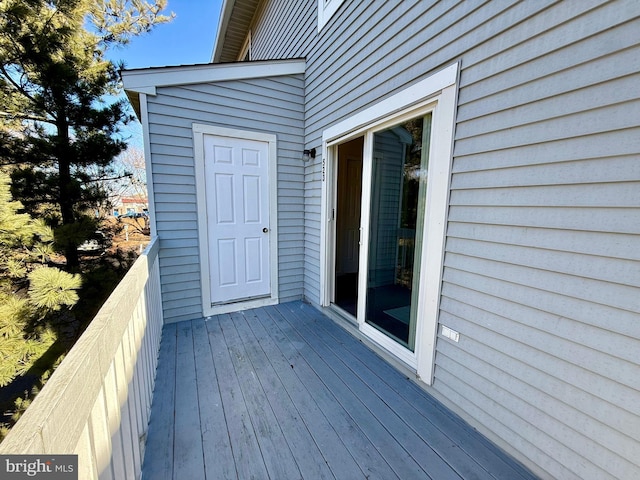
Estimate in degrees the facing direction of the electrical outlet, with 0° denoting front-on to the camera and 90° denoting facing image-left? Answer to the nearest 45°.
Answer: approximately 45°

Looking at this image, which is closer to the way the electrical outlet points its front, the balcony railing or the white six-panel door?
the balcony railing

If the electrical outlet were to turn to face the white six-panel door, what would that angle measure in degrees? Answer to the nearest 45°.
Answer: approximately 45° to its right

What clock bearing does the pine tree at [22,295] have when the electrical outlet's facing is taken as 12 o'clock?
The pine tree is roughly at 1 o'clock from the electrical outlet.
